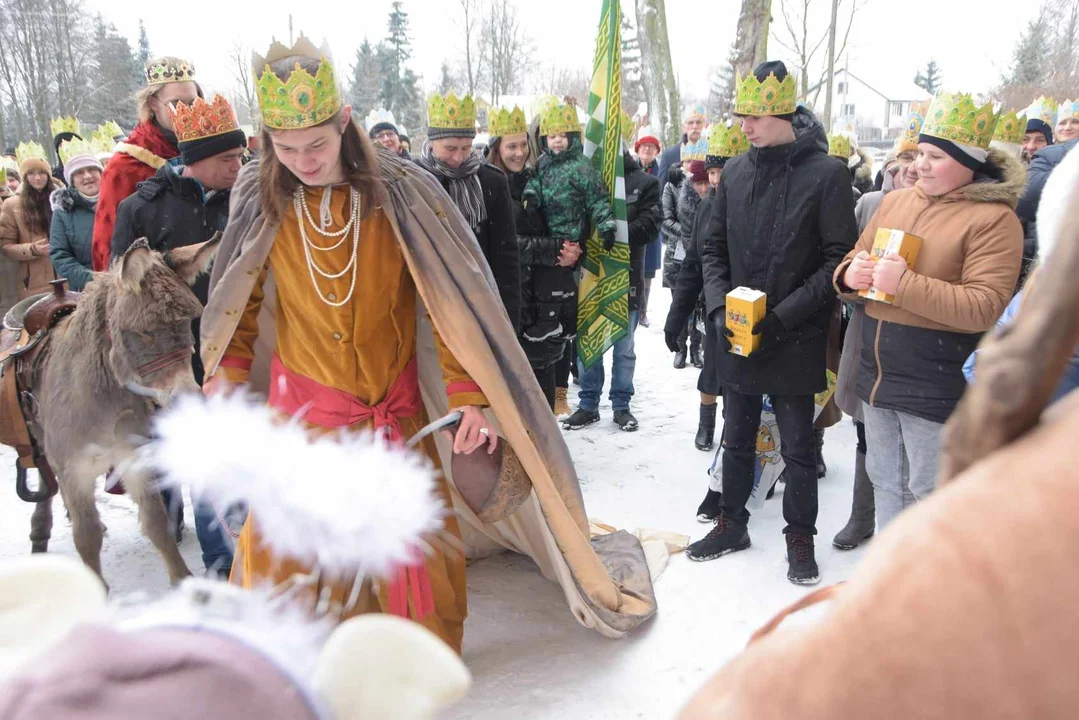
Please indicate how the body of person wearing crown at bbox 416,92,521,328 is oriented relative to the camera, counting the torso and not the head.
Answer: toward the camera

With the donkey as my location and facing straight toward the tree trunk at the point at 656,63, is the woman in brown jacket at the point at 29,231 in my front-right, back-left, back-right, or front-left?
front-left

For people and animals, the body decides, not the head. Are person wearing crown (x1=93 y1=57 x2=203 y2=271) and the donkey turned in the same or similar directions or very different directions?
same or similar directions

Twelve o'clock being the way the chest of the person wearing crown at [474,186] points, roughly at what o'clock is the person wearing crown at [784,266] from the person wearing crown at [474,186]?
the person wearing crown at [784,266] is roughly at 10 o'clock from the person wearing crown at [474,186].

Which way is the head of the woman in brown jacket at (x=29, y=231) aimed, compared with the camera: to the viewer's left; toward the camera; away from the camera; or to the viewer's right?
toward the camera

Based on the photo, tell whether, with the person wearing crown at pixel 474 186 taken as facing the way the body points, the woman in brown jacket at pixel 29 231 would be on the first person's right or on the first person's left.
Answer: on the first person's right

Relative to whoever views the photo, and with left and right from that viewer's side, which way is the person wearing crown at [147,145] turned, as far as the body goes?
facing the viewer and to the right of the viewer

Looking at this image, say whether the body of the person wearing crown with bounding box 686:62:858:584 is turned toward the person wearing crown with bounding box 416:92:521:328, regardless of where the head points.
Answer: no

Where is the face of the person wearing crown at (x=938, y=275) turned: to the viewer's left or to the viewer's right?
to the viewer's left

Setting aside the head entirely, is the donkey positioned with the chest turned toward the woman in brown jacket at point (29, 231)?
no

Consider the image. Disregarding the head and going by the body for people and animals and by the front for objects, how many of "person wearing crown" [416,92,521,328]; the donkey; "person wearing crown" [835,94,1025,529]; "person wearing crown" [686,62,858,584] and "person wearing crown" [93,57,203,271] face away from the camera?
0

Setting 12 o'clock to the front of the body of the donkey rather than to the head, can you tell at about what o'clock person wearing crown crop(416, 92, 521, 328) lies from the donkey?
The person wearing crown is roughly at 10 o'clock from the donkey.

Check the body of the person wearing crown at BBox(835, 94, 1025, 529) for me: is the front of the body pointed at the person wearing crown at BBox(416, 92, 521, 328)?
no

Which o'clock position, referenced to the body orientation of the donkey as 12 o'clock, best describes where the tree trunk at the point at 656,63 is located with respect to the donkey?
The tree trunk is roughly at 9 o'clock from the donkey.

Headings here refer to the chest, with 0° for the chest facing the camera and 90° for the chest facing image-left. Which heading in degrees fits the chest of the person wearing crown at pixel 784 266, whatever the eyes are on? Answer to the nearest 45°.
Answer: approximately 45°

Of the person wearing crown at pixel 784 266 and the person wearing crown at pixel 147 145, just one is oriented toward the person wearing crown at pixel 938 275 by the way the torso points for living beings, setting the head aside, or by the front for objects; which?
the person wearing crown at pixel 147 145

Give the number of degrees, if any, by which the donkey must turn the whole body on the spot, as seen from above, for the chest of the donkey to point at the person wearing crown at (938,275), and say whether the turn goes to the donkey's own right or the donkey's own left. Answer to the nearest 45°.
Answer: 0° — it already faces them
